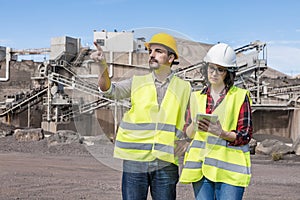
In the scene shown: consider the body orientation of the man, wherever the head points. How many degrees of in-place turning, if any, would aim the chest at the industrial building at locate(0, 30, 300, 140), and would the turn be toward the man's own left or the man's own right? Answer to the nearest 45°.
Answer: approximately 180°

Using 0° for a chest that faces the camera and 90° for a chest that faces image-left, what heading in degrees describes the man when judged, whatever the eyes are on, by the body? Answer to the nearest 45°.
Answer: approximately 0°

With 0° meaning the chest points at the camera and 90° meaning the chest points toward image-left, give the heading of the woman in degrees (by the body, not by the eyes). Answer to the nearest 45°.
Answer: approximately 45°

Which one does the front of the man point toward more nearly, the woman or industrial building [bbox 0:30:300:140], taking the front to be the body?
the woman

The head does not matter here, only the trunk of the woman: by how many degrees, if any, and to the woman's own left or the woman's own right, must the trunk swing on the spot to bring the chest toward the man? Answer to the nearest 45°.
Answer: approximately 45° to the woman's own right

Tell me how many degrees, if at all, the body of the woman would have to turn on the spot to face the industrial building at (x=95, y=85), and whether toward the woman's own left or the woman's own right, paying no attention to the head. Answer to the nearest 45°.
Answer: approximately 135° to the woman's own right

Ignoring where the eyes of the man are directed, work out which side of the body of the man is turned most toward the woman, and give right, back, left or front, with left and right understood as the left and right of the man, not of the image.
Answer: left

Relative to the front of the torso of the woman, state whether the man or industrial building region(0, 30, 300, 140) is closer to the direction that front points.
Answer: the man
